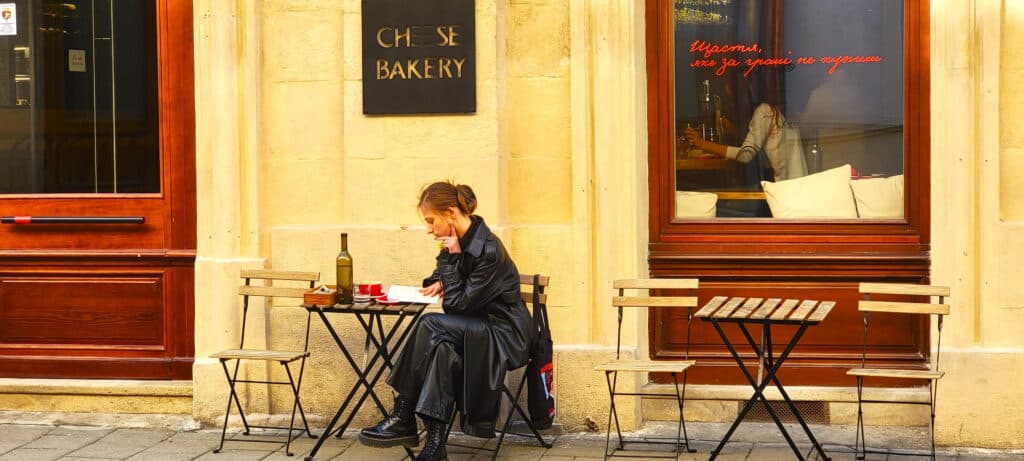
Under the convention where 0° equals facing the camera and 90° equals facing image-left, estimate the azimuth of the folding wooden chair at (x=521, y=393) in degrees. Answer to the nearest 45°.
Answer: approximately 45°

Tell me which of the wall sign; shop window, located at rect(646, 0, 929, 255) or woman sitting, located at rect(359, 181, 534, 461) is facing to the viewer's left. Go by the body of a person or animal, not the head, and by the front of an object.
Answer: the woman sitting

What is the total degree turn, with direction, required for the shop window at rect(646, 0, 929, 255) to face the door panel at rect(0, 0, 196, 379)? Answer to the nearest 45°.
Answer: approximately 90° to its right

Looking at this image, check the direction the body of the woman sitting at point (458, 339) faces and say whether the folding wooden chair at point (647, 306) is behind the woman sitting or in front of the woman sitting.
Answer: behind

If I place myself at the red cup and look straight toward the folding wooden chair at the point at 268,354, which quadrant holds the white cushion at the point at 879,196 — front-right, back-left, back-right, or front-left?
back-right

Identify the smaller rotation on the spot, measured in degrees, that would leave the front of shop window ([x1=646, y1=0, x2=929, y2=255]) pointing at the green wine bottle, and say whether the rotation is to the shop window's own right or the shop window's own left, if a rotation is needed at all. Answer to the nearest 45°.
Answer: approximately 45° to the shop window's own right

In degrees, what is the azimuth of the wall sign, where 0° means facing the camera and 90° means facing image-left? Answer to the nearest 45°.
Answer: approximately 0°
